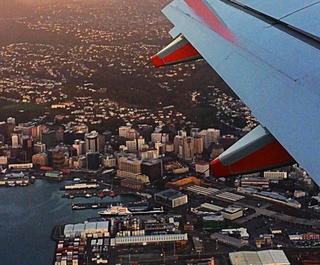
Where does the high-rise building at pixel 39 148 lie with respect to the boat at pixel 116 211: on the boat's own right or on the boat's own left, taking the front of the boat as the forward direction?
on the boat's own right

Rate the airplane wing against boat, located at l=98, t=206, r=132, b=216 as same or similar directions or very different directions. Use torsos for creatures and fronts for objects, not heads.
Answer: very different directions

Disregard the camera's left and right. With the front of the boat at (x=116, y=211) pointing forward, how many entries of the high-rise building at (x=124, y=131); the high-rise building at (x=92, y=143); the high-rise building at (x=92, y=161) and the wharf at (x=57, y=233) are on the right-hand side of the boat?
3

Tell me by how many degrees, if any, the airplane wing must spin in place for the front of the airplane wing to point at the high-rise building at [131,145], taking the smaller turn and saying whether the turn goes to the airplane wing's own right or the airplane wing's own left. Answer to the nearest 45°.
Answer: approximately 90° to the airplane wing's own left

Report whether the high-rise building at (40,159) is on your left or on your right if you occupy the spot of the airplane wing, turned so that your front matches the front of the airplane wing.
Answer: on your left

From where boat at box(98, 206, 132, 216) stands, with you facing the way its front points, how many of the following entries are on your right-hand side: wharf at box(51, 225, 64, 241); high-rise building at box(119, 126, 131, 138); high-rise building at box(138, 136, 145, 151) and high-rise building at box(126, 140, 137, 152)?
3

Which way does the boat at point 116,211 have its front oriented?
to the viewer's left

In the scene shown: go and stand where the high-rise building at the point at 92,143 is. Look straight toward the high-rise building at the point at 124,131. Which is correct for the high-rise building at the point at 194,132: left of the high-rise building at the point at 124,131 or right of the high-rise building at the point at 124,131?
right
